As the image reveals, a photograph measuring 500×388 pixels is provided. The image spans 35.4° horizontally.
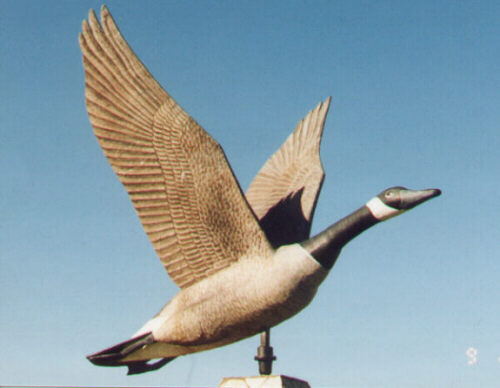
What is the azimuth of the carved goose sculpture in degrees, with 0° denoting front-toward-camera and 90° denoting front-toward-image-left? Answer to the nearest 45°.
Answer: approximately 270°
